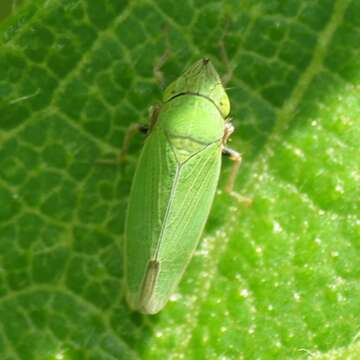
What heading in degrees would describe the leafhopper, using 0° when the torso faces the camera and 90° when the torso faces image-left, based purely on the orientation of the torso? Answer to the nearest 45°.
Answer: approximately 180°
